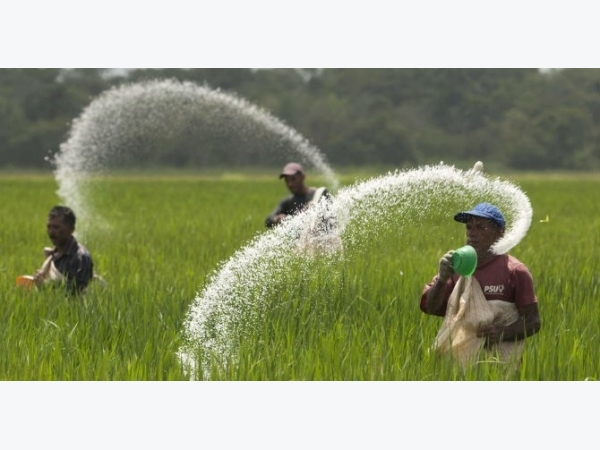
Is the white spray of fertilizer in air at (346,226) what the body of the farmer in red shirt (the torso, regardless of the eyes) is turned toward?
no

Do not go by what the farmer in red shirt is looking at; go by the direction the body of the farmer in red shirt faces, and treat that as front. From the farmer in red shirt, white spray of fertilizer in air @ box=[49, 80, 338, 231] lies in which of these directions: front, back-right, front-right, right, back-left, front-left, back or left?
right

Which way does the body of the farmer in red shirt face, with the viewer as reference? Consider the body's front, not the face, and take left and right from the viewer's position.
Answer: facing the viewer and to the left of the viewer

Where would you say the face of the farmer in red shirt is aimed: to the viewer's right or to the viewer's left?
to the viewer's left
